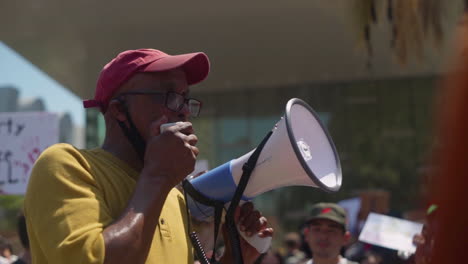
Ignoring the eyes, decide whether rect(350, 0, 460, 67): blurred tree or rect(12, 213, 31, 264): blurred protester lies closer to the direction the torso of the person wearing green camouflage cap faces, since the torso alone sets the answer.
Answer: the blurred protester

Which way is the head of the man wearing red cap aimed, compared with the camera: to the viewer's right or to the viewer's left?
to the viewer's right

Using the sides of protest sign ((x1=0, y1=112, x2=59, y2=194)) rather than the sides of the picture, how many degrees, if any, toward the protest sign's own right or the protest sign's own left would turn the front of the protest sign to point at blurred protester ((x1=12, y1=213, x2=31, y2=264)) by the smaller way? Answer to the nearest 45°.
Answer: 0° — it already faces them

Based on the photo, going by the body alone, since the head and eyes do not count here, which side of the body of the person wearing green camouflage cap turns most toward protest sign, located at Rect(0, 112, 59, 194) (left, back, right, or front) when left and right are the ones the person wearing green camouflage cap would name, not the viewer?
right

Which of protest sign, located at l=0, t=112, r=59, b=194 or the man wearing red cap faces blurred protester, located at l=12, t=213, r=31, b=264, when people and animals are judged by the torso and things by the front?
the protest sign

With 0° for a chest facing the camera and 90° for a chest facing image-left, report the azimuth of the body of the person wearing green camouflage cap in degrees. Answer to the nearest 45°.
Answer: approximately 0°

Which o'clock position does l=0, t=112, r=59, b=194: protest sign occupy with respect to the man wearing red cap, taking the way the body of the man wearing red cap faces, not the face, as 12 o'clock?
The protest sign is roughly at 7 o'clock from the man wearing red cap.

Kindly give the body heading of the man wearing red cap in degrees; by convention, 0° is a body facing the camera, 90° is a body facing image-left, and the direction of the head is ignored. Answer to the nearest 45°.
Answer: approximately 315°

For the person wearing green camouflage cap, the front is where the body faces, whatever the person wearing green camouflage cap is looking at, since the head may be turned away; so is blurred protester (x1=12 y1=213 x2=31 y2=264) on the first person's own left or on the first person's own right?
on the first person's own right

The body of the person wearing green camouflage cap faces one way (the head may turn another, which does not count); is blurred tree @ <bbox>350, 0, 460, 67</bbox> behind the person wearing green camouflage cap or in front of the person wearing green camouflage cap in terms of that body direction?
behind

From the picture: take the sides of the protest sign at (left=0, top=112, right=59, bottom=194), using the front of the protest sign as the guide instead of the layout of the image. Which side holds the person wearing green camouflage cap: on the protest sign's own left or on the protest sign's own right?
on the protest sign's own left

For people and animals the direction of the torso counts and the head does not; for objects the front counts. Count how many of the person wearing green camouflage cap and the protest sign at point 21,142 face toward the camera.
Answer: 2
